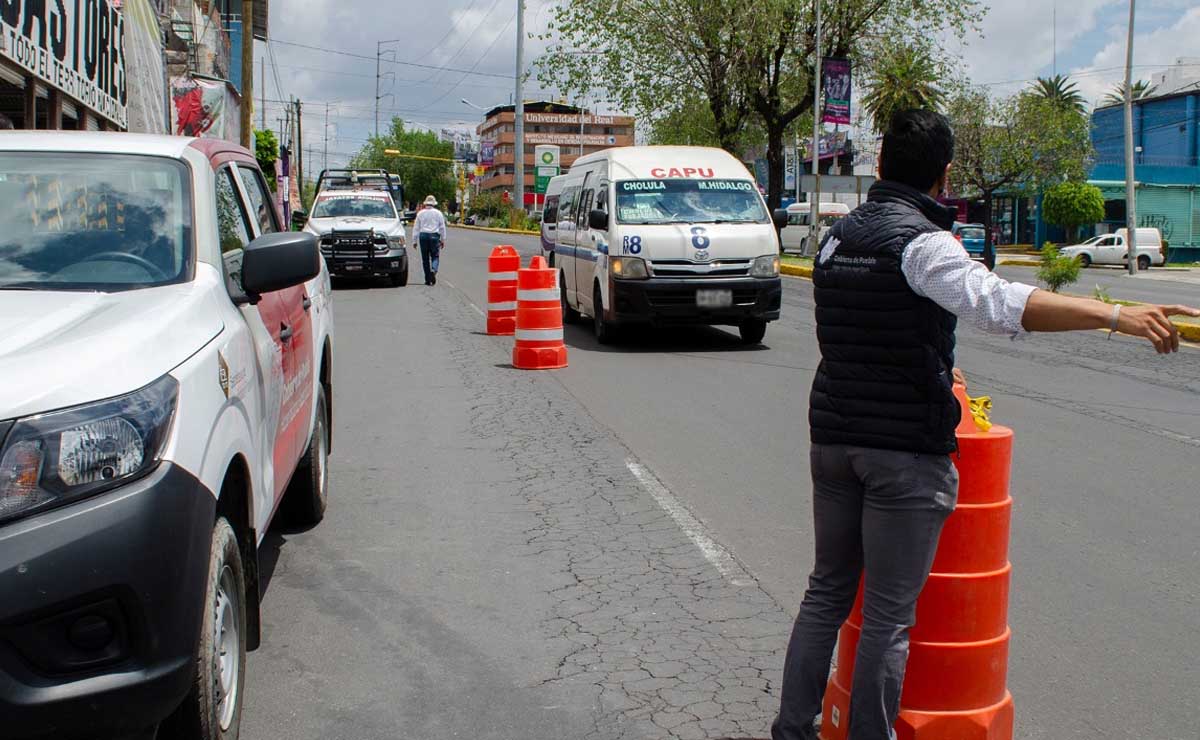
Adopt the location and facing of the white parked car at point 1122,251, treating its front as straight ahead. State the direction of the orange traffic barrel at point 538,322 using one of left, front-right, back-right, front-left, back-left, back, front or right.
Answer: left

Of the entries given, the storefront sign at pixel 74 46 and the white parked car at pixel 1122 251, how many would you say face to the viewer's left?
1

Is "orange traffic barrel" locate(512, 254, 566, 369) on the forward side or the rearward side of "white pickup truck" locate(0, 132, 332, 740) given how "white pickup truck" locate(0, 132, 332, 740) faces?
on the rearward side

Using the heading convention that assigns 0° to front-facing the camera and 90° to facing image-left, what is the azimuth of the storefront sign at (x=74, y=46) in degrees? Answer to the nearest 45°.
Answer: approximately 315°

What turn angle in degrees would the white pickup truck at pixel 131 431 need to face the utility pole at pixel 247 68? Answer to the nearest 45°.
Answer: approximately 135° to its right

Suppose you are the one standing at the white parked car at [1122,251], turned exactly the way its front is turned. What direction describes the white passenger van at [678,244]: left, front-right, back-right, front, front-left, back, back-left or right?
left

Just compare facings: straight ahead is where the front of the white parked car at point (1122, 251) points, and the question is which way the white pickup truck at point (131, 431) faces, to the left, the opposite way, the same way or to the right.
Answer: to the left

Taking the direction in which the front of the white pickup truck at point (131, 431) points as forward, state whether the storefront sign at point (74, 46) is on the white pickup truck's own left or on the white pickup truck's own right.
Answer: on the white pickup truck's own right

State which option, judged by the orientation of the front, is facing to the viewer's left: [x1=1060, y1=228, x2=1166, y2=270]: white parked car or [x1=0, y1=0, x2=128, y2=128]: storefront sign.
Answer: the white parked car

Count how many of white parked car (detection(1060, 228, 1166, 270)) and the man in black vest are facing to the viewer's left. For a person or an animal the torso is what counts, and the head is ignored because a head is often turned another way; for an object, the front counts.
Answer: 1

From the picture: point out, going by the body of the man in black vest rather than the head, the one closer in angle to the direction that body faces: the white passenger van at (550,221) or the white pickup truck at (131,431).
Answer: the white passenger van

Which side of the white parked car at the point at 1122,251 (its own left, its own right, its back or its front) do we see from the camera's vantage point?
left

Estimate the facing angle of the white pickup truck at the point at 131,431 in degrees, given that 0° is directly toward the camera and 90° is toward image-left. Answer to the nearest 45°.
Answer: approximately 45°

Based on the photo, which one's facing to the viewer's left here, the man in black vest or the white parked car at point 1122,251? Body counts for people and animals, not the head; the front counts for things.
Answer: the white parked car

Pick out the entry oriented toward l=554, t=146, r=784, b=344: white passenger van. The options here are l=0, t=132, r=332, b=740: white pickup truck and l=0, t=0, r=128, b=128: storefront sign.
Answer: the storefront sign
